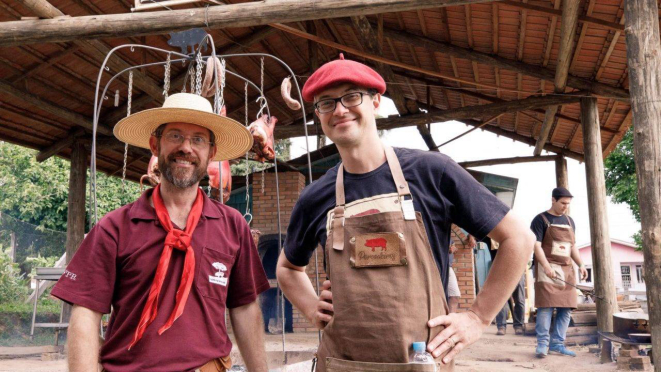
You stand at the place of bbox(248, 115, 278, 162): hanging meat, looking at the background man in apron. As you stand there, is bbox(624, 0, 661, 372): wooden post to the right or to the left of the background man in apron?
right

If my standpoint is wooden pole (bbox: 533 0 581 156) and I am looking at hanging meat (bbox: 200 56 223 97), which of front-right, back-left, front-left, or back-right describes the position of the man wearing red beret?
front-left

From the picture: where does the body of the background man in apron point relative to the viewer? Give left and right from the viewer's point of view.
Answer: facing the viewer and to the right of the viewer

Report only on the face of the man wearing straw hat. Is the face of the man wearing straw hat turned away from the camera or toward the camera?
toward the camera

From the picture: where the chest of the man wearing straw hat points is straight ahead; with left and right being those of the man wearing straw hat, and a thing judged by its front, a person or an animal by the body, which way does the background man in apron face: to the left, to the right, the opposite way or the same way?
the same way

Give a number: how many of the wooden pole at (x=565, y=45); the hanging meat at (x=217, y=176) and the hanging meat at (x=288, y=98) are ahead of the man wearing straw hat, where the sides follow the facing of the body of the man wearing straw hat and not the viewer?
0

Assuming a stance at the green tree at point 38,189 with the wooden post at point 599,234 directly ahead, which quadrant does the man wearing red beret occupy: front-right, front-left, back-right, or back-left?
front-right

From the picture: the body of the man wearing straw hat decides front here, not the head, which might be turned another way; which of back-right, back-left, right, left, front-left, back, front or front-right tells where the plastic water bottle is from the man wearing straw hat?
front-left

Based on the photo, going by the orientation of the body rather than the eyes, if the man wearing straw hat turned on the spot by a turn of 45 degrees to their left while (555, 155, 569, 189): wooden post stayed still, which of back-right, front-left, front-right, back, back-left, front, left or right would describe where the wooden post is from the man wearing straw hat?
left

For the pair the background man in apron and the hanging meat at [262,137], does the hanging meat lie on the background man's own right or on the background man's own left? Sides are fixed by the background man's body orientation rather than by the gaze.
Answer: on the background man's own right

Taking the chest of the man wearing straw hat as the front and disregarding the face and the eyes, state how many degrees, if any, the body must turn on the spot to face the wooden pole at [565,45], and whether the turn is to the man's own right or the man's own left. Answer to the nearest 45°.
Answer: approximately 135° to the man's own left

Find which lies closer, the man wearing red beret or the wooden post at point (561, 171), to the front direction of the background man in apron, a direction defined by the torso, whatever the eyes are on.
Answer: the man wearing red beret

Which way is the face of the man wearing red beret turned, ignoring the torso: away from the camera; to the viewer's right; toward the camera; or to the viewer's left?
toward the camera

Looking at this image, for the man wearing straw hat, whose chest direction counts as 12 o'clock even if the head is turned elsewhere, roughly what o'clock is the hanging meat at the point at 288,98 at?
The hanging meat is roughly at 7 o'clock from the man wearing straw hat.

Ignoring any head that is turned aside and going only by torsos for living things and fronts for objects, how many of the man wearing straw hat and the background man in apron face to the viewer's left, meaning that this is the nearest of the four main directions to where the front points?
0

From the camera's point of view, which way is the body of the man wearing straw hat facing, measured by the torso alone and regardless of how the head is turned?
toward the camera

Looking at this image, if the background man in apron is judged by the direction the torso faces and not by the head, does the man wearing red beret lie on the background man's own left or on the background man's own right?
on the background man's own right
